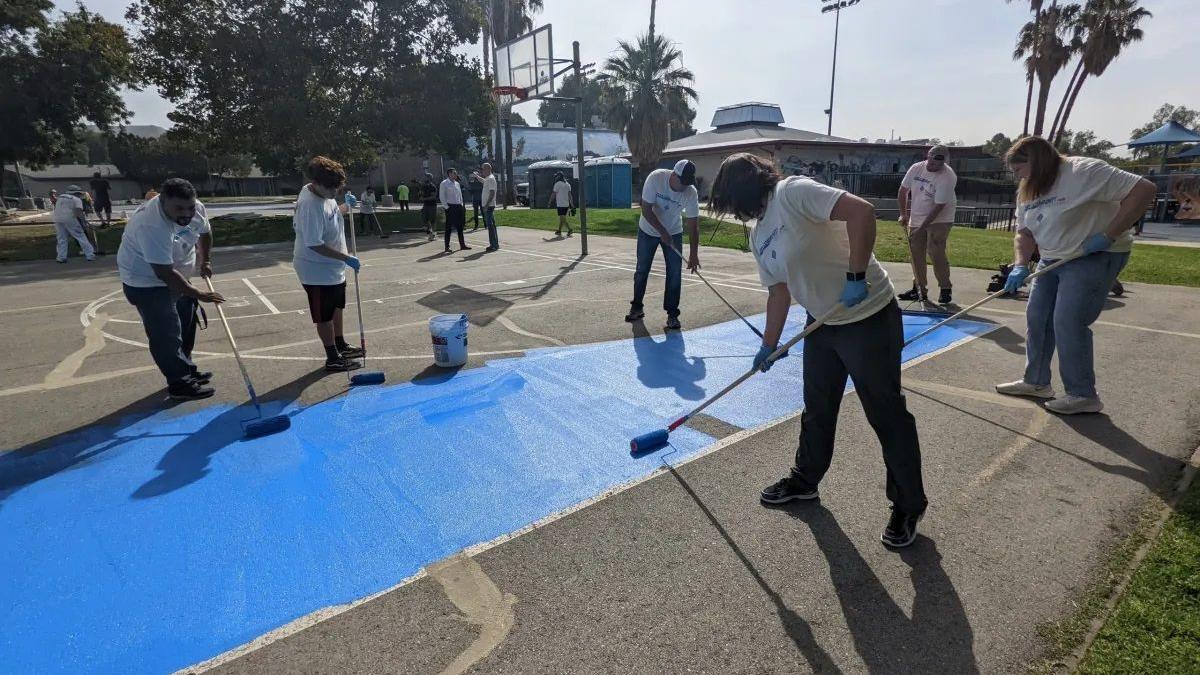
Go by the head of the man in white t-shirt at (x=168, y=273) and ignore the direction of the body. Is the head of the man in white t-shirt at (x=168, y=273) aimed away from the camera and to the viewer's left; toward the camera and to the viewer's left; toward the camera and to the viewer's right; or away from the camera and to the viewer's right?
toward the camera and to the viewer's right

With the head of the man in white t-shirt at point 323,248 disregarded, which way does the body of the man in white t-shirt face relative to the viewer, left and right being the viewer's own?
facing to the right of the viewer

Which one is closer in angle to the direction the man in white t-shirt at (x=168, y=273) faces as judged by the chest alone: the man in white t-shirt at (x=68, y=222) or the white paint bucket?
the white paint bucket

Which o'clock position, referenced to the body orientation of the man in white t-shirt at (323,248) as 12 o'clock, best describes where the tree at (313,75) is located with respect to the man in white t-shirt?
The tree is roughly at 9 o'clock from the man in white t-shirt.

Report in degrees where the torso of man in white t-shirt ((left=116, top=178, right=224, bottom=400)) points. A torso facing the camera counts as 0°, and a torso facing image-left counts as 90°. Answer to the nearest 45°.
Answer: approximately 315°
